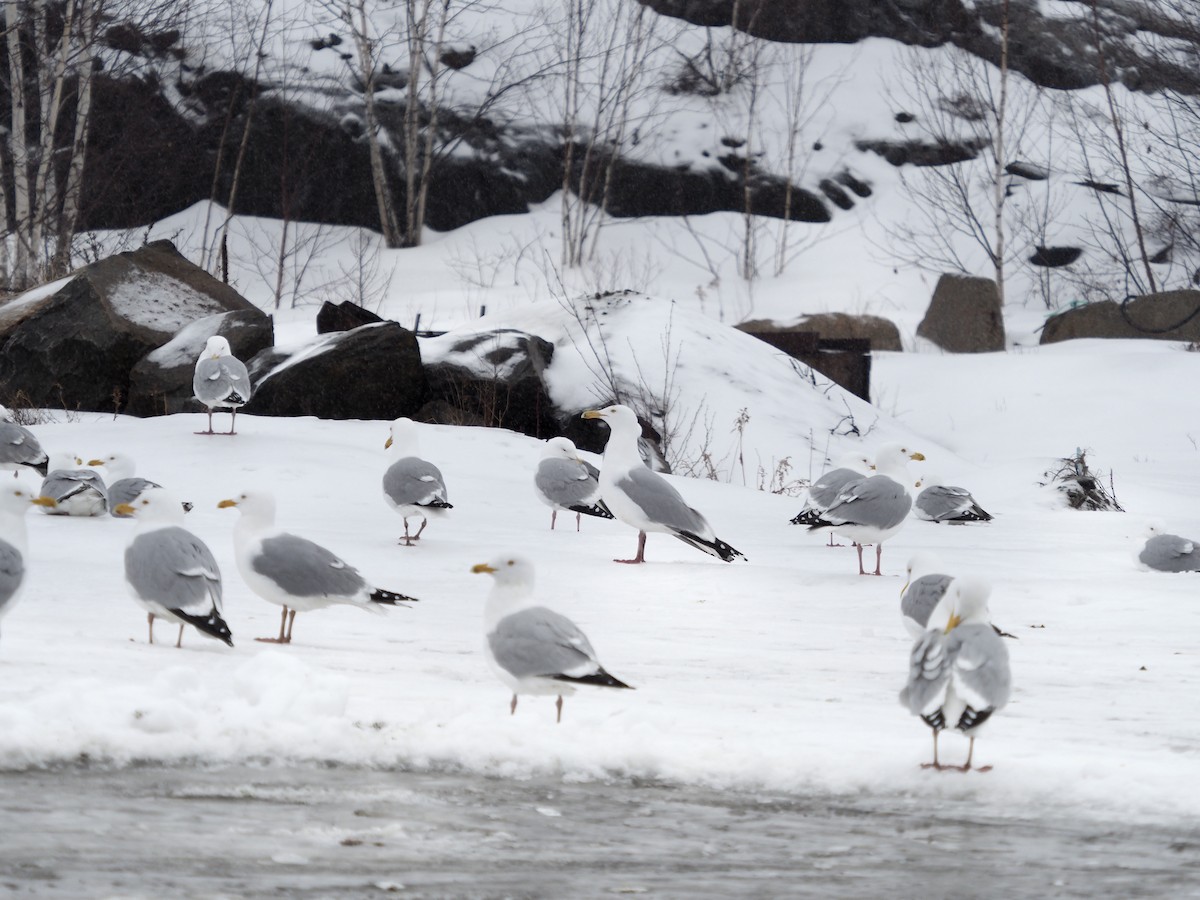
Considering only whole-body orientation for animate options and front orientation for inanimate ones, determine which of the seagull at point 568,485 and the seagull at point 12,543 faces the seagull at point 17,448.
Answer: the seagull at point 568,485

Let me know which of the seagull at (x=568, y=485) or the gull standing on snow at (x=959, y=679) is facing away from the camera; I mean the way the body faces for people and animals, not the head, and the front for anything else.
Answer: the gull standing on snow

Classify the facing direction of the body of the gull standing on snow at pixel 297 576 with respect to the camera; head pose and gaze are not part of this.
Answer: to the viewer's left

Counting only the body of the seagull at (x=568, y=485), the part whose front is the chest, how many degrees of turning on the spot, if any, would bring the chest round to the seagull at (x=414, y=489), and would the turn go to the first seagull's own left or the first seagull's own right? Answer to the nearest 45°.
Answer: approximately 45° to the first seagull's own left

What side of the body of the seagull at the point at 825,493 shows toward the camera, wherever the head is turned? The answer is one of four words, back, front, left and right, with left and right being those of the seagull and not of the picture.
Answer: right

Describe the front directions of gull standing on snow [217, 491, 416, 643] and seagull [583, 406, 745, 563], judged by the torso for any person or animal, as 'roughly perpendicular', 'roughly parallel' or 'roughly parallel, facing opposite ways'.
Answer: roughly parallel

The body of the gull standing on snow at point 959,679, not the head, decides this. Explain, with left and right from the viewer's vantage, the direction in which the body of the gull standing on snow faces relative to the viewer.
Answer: facing away from the viewer

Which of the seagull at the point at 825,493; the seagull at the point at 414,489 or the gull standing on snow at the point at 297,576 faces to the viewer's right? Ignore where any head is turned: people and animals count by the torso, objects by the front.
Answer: the seagull at the point at 825,493

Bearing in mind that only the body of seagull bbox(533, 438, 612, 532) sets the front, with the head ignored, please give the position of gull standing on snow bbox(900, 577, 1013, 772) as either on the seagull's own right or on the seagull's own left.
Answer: on the seagull's own left

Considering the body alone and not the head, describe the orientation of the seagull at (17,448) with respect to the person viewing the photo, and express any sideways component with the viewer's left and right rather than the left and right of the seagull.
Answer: facing to the left of the viewer

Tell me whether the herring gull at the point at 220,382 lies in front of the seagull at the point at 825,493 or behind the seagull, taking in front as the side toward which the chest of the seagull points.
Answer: behind

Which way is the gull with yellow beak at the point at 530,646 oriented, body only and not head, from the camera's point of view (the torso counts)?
to the viewer's left

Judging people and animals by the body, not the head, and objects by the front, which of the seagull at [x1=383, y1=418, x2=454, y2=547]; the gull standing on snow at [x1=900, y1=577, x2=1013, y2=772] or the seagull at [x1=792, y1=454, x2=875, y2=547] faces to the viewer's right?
the seagull at [x1=792, y1=454, x2=875, y2=547]

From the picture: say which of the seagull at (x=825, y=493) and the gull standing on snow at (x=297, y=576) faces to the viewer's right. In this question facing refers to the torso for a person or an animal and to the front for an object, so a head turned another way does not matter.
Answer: the seagull

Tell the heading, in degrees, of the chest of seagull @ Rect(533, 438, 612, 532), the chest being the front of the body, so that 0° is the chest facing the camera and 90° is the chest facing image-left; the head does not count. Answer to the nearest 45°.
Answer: approximately 90°

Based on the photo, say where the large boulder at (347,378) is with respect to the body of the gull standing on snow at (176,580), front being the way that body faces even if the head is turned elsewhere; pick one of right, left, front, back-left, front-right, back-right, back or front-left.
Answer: front-right

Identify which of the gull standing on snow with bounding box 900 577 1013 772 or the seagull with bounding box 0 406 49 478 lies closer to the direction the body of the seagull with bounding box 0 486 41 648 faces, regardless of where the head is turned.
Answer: the gull standing on snow

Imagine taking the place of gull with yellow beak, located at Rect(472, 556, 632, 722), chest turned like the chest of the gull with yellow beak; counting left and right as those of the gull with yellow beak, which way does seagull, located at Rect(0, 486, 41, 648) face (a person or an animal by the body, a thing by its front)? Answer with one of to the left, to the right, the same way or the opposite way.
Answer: the opposite way

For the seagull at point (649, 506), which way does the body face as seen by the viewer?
to the viewer's left

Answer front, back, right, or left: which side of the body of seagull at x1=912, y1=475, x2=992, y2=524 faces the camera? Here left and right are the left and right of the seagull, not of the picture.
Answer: left
